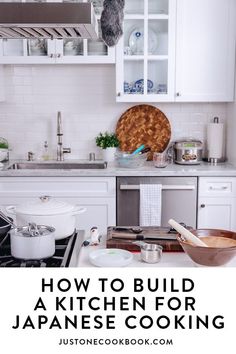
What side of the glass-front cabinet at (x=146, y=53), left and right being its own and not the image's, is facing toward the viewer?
front

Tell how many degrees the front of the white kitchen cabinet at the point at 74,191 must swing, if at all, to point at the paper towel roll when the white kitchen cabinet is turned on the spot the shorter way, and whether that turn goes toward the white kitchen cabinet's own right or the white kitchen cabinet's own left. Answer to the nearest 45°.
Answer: approximately 90° to the white kitchen cabinet's own left

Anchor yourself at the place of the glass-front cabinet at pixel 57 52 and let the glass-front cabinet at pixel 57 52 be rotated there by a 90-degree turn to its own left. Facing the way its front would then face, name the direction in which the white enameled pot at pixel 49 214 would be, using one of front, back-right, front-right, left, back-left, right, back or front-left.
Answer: right

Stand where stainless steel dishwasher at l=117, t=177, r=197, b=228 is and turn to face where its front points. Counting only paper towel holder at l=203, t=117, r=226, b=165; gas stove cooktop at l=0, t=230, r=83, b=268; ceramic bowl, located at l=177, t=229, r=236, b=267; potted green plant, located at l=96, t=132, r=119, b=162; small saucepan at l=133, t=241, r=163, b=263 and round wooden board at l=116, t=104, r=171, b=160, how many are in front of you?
3

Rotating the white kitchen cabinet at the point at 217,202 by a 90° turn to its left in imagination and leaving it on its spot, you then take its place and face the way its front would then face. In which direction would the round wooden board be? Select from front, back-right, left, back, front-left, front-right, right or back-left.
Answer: back-left

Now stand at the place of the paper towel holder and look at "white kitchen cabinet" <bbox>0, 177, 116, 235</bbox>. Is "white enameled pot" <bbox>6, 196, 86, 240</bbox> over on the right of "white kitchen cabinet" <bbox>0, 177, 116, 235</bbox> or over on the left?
left

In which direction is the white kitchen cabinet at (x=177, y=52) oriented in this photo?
toward the camera

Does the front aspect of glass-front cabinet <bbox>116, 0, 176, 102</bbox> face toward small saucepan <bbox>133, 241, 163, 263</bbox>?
yes

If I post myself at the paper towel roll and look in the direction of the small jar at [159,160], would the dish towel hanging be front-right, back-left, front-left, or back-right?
front-left

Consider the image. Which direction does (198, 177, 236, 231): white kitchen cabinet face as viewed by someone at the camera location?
facing the viewer
